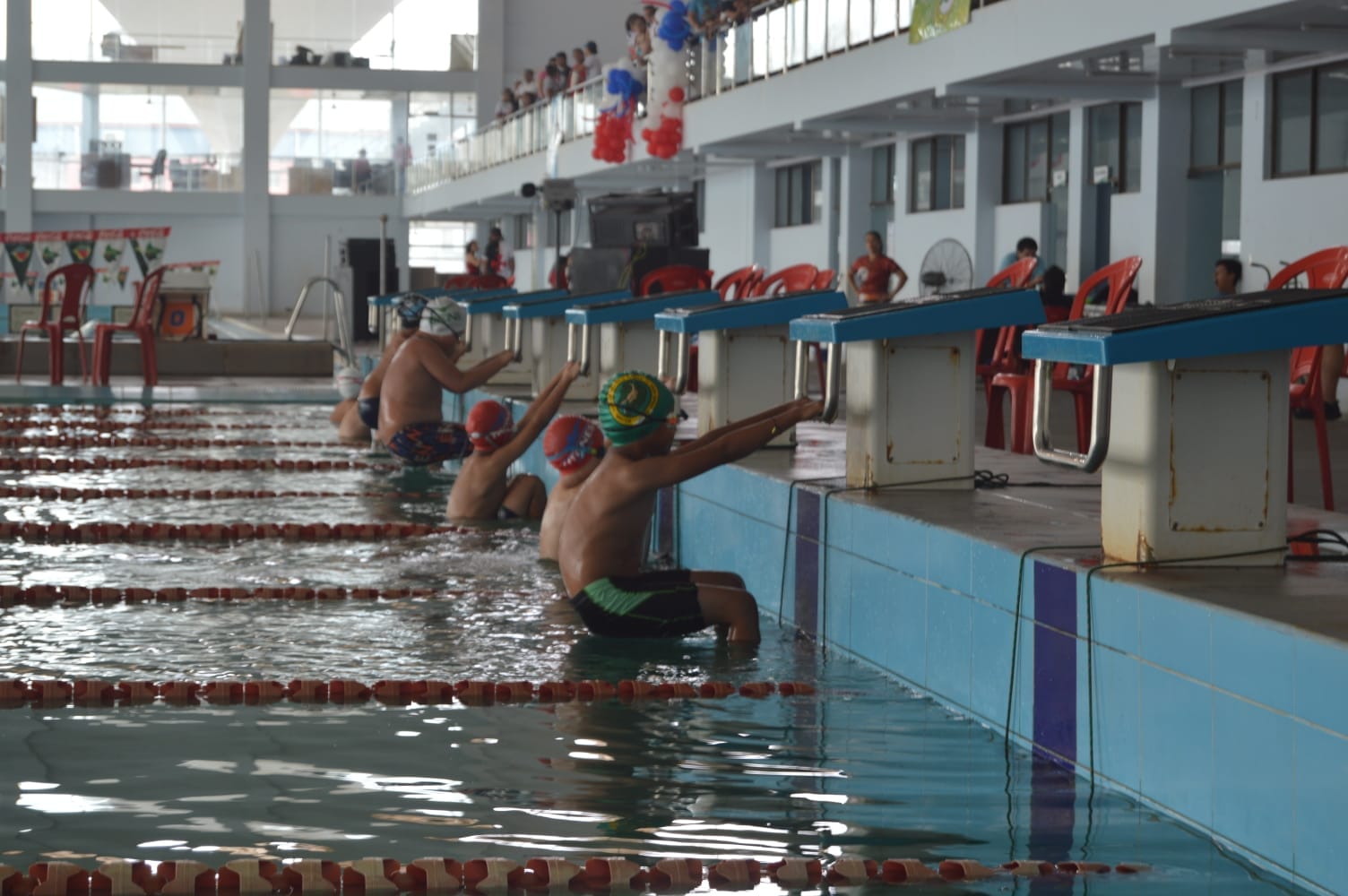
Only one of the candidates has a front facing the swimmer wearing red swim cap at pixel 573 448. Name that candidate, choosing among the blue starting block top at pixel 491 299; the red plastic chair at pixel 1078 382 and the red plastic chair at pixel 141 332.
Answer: the red plastic chair at pixel 1078 382

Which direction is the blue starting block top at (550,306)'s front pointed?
to the viewer's left

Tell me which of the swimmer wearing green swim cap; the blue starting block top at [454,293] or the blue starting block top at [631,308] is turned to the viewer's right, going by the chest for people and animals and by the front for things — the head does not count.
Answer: the swimmer wearing green swim cap

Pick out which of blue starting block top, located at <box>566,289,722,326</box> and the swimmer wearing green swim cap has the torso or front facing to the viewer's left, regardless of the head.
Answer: the blue starting block top

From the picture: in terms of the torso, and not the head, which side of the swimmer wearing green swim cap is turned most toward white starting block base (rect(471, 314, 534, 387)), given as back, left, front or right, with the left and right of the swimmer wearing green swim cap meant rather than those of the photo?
left

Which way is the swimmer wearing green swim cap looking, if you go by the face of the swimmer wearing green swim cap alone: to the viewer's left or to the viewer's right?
to the viewer's right

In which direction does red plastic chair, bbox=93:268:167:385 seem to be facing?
to the viewer's left

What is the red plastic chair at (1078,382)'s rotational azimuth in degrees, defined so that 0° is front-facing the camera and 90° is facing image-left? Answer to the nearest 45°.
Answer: approximately 45°

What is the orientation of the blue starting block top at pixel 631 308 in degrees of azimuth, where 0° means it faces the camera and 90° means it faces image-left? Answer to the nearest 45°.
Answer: approximately 90°

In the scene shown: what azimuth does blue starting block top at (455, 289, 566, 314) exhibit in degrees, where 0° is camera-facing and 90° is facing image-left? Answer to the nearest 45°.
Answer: approximately 90°

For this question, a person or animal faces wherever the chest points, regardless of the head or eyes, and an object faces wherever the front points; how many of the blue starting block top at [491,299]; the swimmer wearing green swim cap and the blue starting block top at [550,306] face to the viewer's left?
2

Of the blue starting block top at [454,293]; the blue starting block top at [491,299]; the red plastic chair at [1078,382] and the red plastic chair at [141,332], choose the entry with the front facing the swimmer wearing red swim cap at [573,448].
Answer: the red plastic chair at [1078,382]

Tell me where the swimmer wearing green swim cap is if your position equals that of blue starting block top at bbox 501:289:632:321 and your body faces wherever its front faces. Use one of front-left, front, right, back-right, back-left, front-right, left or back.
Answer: left

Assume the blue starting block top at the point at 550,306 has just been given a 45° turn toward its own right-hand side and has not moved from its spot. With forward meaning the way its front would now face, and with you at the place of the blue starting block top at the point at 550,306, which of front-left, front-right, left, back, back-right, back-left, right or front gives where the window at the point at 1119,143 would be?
right

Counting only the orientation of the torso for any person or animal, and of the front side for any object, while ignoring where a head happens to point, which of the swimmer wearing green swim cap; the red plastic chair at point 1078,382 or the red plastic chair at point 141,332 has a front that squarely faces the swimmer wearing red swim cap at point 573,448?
the red plastic chair at point 1078,382

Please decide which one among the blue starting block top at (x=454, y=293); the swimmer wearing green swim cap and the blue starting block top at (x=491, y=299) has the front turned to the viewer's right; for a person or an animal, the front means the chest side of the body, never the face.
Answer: the swimmer wearing green swim cap

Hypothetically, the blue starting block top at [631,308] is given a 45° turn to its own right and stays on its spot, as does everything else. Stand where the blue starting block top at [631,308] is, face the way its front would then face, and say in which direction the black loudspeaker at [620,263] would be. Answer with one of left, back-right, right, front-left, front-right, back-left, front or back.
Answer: front-right

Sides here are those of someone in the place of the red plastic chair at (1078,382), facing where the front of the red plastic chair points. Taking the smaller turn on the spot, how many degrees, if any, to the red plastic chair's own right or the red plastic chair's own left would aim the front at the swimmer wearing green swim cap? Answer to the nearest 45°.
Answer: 0° — it already faces them

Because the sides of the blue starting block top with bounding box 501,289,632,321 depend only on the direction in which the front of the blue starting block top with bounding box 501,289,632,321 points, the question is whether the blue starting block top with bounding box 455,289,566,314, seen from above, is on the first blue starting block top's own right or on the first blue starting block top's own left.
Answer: on the first blue starting block top's own right
